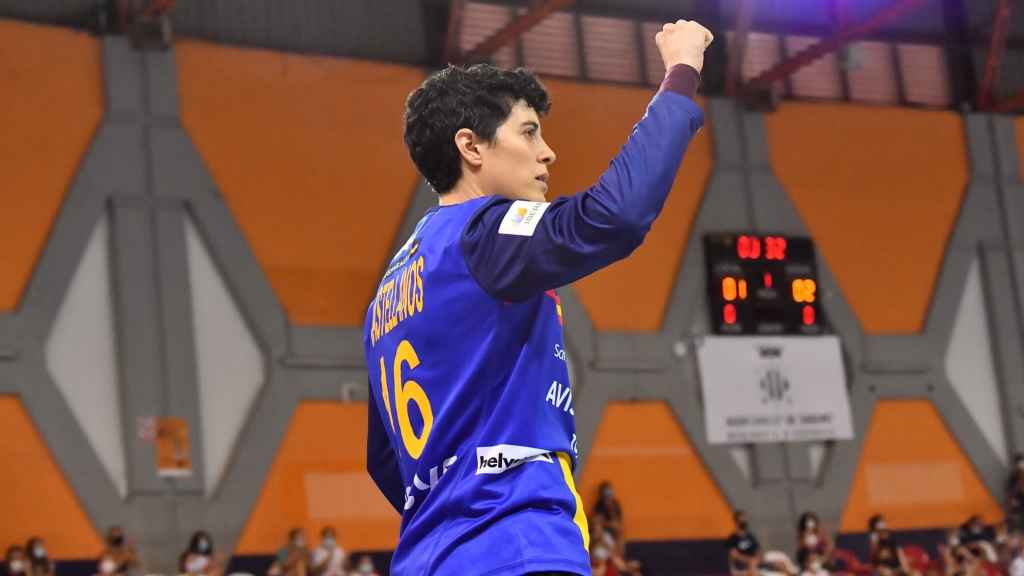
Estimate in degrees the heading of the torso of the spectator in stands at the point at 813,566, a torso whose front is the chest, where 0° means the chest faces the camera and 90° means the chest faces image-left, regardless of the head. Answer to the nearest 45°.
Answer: approximately 0°

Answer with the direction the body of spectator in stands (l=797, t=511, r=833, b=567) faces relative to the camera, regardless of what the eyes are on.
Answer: toward the camera

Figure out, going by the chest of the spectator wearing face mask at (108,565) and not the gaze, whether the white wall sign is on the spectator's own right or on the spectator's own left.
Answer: on the spectator's own left

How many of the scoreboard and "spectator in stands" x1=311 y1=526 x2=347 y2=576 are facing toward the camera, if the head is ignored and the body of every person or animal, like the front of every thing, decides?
2

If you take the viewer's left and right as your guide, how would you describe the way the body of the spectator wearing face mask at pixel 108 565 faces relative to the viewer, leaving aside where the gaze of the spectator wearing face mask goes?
facing the viewer

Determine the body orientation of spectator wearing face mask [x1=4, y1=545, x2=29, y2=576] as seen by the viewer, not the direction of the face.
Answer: toward the camera

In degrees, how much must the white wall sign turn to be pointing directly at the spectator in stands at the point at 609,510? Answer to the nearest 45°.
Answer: approximately 45° to its right

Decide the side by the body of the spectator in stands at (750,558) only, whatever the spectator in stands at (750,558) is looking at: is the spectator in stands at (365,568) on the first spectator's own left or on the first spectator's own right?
on the first spectator's own right

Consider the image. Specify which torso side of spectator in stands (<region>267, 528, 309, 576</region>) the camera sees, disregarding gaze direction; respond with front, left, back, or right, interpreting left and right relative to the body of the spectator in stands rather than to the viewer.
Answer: front

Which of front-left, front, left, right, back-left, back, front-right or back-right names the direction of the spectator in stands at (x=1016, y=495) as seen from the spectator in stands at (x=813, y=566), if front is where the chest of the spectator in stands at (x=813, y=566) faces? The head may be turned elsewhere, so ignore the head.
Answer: back-left
